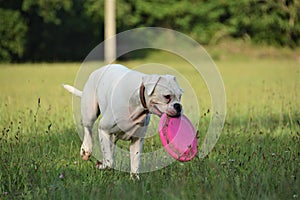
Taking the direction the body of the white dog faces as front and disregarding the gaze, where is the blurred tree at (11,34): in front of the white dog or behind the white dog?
behind
